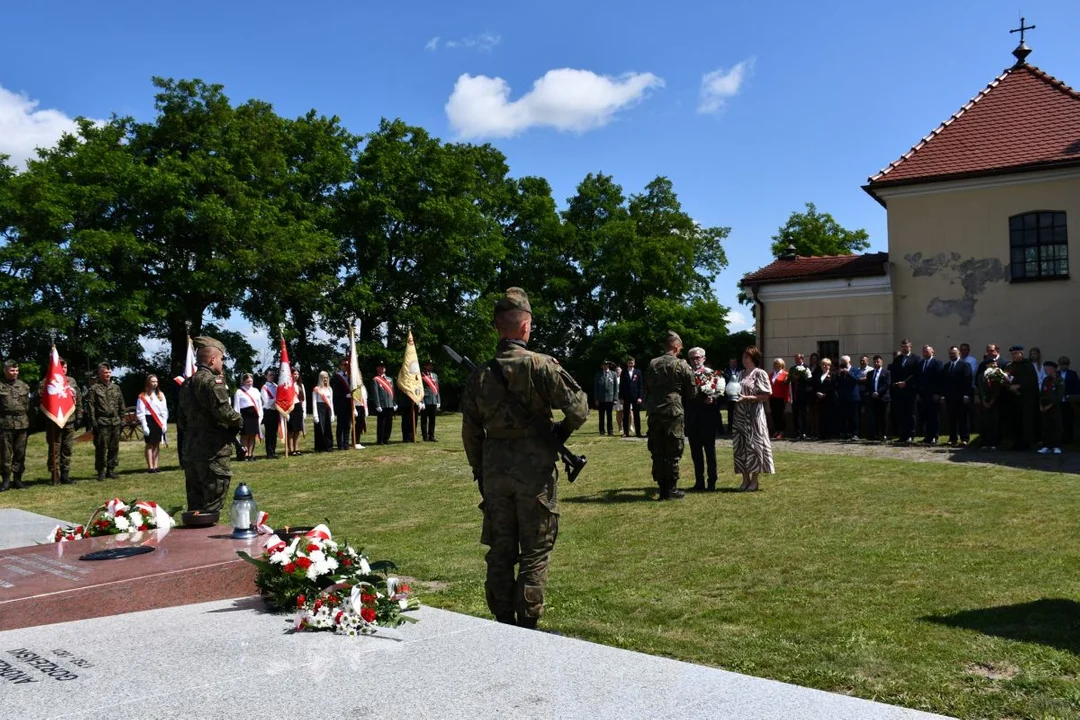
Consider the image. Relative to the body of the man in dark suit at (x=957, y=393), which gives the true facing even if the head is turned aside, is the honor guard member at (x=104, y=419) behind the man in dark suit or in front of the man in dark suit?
in front

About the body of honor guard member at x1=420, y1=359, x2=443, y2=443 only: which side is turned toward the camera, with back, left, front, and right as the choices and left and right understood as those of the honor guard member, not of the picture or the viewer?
front

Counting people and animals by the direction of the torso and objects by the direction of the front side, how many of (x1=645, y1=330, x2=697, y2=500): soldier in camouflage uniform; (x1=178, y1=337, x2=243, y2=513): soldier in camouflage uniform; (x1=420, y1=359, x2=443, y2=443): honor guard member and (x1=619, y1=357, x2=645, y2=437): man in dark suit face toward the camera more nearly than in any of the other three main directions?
2

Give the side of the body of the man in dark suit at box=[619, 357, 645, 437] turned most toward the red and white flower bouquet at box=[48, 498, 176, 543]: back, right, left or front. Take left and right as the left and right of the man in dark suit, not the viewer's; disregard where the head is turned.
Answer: front

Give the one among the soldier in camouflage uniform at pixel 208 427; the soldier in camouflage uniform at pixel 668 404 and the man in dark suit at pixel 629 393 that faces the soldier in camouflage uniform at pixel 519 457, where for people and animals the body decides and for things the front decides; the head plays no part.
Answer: the man in dark suit

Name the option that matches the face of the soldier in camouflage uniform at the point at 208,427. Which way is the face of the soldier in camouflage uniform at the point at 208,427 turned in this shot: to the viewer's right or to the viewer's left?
to the viewer's right

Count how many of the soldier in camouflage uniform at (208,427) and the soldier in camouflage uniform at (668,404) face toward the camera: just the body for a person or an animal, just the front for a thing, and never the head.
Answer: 0

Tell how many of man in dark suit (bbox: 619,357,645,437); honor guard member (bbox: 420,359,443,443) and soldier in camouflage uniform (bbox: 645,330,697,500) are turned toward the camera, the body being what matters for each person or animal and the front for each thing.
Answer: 2

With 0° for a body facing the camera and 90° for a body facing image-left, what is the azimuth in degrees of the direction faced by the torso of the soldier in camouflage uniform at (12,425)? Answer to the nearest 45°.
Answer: approximately 0°

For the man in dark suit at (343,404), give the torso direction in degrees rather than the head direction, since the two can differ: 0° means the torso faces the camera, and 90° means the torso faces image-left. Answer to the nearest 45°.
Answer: approximately 315°

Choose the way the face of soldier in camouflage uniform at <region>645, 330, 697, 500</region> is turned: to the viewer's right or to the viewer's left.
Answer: to the viewer's right

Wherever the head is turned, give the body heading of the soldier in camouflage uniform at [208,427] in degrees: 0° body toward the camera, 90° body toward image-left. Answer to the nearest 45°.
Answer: approximately 225°

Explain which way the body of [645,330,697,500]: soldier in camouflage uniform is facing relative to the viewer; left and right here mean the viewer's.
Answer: facing away from the viewer and to the right of the viewer
